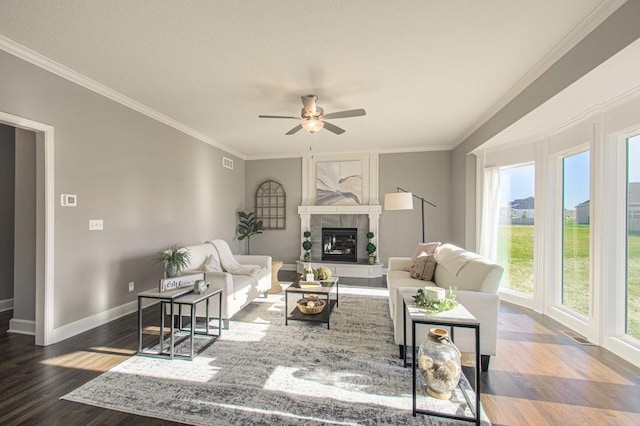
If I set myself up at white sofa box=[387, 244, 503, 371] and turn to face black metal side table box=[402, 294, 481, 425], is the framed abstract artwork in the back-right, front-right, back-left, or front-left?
back-right

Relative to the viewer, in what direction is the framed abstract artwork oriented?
toward the camera

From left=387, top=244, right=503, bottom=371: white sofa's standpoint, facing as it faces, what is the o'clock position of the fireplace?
The fireplace is roughly at 2 o'clock from the white sofa.

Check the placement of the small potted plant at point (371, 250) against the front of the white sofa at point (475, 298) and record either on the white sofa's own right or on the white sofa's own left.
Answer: on the white sofa's own right

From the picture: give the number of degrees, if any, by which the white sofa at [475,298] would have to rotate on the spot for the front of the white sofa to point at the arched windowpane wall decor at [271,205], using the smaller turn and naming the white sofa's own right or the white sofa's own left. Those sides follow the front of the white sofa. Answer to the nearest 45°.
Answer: approximately 45° to the white sofa's own right

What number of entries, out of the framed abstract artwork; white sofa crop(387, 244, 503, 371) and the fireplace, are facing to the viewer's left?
1

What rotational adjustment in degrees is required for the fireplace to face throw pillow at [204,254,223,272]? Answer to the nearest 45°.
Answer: approximately 45° to its right

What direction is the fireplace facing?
toward the camera

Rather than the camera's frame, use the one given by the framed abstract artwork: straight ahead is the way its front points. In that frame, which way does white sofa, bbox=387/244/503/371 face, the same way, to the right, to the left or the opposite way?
to the right

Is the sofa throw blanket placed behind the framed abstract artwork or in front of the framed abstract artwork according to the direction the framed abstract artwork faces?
in front

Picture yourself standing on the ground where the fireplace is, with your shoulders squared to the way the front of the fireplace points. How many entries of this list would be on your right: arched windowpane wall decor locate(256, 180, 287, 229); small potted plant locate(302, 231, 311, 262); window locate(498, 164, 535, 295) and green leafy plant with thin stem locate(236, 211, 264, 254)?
3

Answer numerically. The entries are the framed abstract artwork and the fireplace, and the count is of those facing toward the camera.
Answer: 2

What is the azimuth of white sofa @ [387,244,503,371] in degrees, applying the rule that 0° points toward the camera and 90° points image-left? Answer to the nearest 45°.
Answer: approximately 90°
